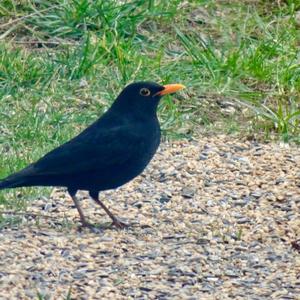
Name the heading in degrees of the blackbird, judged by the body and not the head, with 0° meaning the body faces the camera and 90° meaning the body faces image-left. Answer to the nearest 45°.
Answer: approximately 270°

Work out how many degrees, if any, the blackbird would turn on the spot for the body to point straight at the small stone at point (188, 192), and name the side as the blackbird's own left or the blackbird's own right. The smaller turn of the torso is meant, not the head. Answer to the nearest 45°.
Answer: approximately 45° to the blackbird's own left
